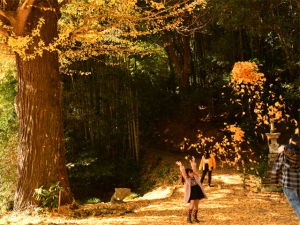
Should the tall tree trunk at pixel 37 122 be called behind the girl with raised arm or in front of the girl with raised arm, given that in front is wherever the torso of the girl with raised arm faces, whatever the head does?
behind

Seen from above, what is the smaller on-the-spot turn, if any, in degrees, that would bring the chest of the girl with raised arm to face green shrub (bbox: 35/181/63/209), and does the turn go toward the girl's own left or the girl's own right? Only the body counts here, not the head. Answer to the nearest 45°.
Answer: approximately 135° to the girl's own right
